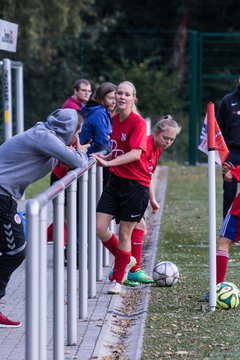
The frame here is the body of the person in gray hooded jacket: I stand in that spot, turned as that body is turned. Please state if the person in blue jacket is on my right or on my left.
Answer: on my left

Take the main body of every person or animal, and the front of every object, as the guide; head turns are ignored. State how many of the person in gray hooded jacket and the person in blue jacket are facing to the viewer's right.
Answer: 2

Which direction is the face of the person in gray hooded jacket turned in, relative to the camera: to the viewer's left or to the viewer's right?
to the viewer's right

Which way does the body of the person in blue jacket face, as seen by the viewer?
to the viewer's right

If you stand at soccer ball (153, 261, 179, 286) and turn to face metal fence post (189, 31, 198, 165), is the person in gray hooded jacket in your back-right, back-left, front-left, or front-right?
back-left

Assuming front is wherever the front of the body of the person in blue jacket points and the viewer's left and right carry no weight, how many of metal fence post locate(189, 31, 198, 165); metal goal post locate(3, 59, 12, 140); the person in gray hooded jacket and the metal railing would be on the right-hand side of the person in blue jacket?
2

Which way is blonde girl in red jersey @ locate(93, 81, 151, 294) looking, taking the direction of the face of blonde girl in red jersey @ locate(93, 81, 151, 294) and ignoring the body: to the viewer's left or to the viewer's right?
to the viewer's left

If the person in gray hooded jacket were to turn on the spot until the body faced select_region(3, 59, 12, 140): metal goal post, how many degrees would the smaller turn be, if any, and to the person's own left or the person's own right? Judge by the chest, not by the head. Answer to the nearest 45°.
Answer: approximately 90° to the person's own left

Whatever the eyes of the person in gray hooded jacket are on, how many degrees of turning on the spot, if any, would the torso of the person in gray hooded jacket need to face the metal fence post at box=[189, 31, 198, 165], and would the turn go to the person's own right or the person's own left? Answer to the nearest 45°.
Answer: approximately 90° to the person's own left

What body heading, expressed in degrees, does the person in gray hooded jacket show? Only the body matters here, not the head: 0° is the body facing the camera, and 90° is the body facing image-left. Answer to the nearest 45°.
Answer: approximately 270°
